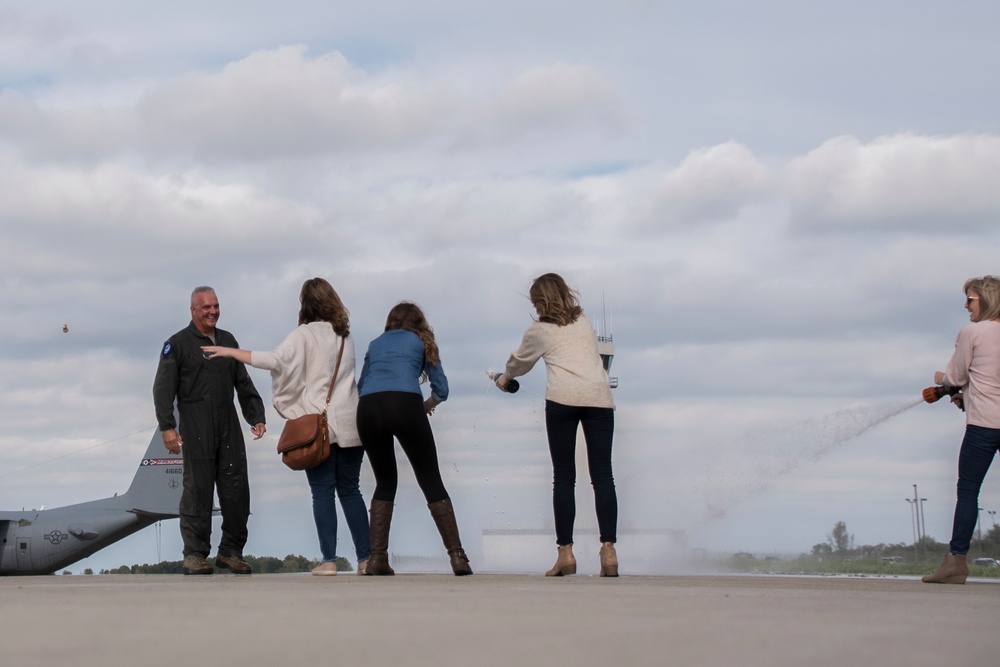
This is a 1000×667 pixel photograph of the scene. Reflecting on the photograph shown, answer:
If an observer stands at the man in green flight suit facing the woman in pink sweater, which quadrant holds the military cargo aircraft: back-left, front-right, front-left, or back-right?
back-left

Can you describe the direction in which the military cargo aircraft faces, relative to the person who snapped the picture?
facing to the left of the viewer

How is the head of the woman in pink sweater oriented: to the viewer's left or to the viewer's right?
to the viewer's left

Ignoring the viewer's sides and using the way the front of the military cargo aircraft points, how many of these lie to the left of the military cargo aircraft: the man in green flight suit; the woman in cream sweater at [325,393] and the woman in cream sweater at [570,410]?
3

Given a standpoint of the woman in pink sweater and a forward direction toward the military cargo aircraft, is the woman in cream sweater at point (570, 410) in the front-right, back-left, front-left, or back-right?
front-left

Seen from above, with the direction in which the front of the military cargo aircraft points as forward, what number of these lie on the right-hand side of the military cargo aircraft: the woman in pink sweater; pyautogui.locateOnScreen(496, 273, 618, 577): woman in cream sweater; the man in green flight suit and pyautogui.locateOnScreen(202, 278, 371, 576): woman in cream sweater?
0

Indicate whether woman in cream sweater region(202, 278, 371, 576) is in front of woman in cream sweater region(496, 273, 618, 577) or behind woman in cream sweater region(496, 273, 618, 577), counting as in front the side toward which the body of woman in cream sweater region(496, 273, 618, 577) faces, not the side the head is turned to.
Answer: in front

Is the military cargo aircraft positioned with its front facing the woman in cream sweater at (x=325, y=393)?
no

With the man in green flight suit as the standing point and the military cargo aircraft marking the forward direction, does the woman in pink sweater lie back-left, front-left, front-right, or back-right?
back-right

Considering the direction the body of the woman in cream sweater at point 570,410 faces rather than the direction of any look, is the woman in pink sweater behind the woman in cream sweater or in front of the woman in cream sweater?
behind

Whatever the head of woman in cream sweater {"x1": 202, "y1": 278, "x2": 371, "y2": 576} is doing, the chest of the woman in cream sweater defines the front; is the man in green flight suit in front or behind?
in front

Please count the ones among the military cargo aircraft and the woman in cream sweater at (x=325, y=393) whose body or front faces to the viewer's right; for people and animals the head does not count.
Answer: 0

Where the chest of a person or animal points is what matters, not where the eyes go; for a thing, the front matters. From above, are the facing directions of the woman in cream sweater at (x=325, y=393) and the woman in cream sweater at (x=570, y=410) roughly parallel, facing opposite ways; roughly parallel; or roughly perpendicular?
roughly parallel

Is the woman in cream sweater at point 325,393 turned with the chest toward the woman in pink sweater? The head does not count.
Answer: no

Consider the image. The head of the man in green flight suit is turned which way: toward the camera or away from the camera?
toward the camera

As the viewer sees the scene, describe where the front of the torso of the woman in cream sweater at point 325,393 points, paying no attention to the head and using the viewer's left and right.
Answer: facing away from the viewer and to the left of the viewer
